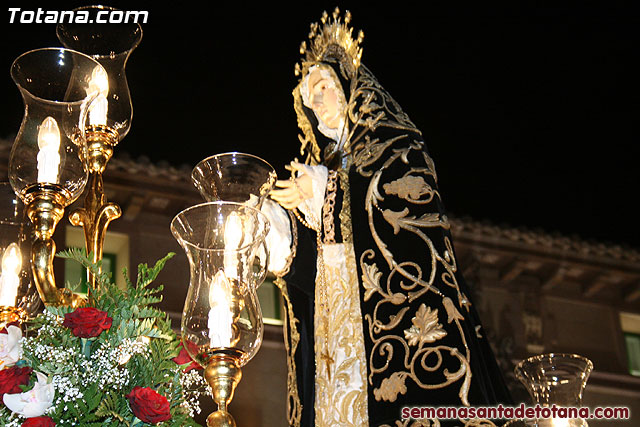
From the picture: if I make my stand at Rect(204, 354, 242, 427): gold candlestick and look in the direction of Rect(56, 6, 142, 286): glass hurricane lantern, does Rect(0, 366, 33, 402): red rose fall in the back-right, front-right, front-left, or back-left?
front-left

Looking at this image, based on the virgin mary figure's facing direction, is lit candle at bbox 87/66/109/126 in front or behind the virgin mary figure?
in front

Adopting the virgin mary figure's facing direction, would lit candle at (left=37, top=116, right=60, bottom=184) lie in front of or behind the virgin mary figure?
in front

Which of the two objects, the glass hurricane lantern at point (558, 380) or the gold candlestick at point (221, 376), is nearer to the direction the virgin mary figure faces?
the gold candlestick

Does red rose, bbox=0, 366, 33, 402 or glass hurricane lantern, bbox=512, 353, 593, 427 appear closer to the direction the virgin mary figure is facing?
the red rose

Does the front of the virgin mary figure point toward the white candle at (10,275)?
yes

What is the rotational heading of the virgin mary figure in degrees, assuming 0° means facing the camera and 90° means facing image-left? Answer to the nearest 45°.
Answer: approximately 45°

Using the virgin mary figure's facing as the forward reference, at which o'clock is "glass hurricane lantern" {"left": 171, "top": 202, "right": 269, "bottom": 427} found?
The glass hurricane lantern is roughly at 11 o'clock from the virgin mary figure.

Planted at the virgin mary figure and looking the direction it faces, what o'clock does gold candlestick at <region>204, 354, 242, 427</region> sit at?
The gold candlestick is roughly at 11 o'clock from the virgin mary figure.

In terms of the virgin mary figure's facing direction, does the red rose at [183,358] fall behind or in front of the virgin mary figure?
in front

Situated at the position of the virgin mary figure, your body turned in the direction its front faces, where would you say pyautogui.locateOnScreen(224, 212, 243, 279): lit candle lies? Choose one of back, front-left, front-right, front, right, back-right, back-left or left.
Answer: front-left
